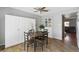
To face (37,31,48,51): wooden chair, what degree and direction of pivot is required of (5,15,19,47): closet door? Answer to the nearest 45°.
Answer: approximately 45° to its left

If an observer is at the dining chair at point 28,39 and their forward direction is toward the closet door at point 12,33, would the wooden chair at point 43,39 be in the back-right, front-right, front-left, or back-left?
back-right

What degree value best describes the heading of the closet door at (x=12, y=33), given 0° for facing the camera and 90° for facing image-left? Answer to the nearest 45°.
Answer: approximately 315°

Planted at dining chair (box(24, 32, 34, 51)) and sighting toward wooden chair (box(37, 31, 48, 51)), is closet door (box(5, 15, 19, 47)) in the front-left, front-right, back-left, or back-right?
back-left
